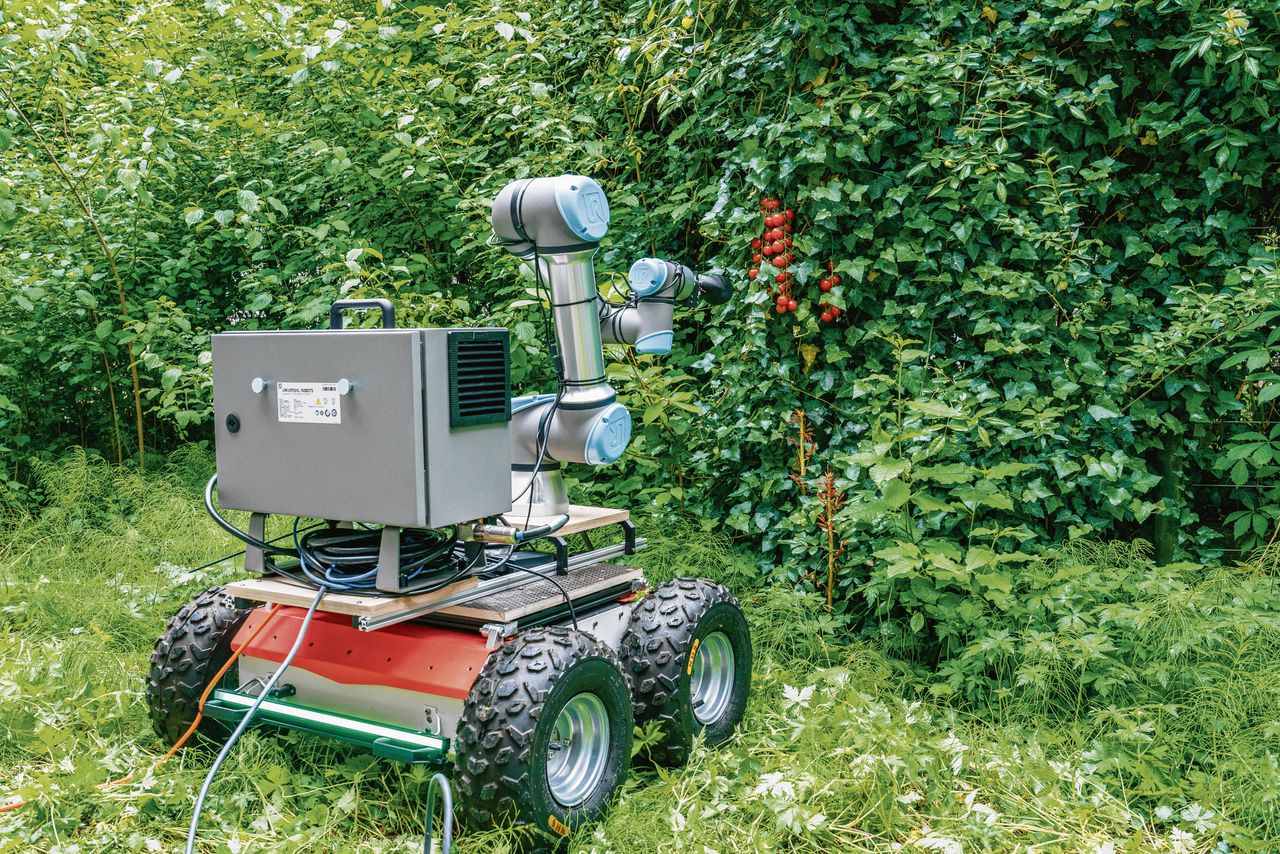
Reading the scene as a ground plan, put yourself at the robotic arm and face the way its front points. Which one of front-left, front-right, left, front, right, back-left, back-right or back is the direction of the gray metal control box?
back

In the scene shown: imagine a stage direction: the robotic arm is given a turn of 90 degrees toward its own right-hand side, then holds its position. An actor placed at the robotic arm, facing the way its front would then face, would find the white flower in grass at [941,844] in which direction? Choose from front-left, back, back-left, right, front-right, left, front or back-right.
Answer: front

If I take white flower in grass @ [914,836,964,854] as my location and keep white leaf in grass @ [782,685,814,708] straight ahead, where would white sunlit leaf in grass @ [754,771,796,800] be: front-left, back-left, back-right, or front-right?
front-left

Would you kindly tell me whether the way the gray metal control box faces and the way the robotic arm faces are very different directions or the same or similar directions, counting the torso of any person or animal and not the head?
very different directions

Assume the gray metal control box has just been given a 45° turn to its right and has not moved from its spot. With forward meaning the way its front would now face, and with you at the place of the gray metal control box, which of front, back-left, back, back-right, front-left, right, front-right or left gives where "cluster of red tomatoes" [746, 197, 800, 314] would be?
back-right

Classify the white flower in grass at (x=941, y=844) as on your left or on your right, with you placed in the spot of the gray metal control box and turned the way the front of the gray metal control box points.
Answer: on your left

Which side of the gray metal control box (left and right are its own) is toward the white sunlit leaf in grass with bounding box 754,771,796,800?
left

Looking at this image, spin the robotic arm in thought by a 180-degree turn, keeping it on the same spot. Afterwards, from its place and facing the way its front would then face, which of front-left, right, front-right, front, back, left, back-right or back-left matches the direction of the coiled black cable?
front

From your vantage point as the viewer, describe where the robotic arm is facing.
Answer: facing away from the viewer and to the right of the viewer
